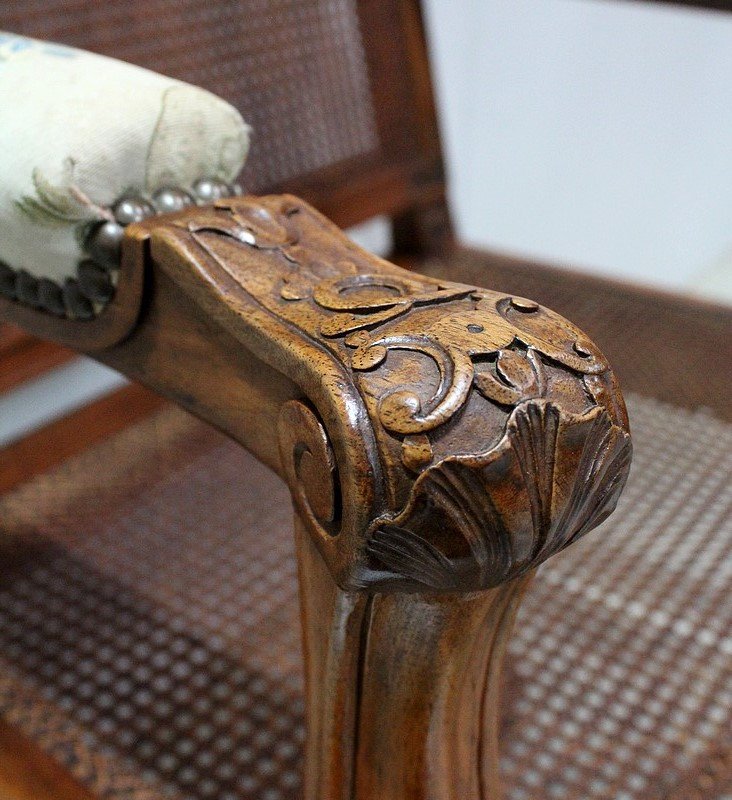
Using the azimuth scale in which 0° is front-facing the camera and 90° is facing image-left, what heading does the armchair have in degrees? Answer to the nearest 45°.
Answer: approximately 315°
